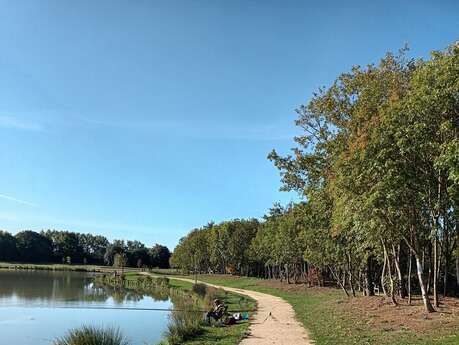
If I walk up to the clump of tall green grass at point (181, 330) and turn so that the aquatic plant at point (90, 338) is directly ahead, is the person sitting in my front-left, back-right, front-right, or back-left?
back-right

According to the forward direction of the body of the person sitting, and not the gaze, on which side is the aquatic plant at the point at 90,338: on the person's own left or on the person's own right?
on the person's own left

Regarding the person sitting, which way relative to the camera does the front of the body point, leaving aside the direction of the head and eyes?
to the viewer's left

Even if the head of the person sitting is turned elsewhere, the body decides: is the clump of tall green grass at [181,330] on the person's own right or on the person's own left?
on the person's own left
